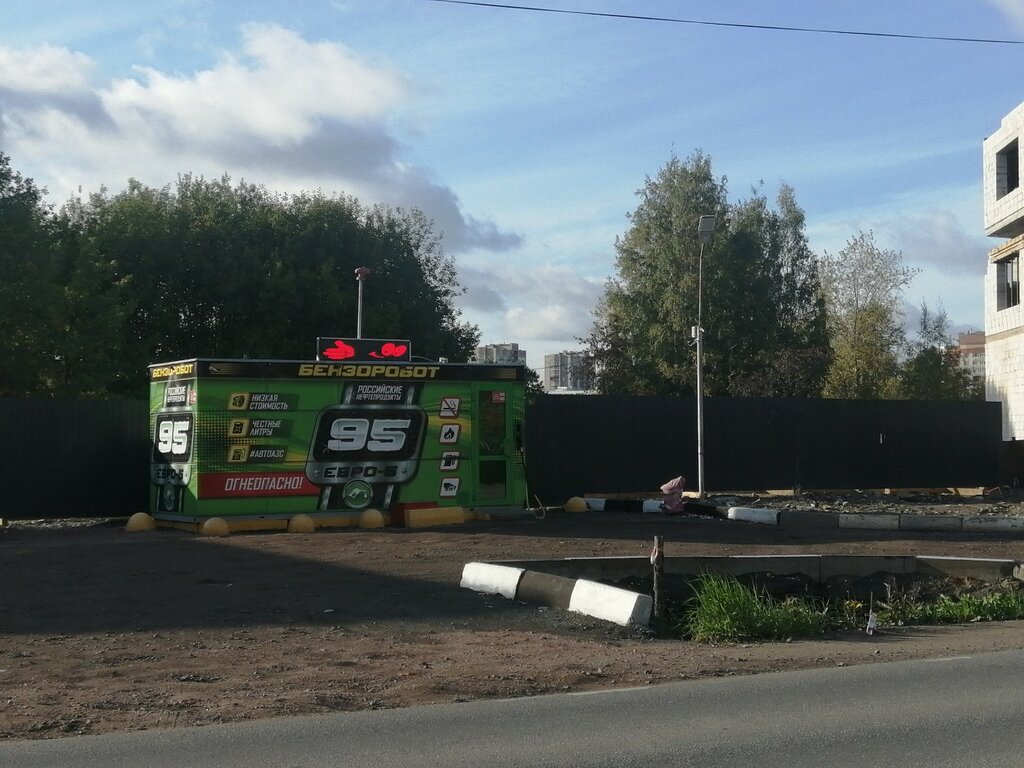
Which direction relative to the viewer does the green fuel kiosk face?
toward the camera

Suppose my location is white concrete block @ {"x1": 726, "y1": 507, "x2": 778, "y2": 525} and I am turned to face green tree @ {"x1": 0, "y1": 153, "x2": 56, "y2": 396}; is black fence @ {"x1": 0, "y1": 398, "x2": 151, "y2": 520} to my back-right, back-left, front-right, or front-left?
front-left

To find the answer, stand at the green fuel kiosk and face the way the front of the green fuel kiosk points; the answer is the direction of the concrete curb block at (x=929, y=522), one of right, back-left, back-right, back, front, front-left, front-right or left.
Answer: left

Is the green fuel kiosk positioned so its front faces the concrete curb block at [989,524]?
no

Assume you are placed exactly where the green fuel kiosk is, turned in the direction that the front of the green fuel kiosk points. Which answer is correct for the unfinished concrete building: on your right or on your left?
on your left

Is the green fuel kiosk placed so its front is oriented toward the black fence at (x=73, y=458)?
no

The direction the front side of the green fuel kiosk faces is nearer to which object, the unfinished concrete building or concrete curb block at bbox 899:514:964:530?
the concrete curb block

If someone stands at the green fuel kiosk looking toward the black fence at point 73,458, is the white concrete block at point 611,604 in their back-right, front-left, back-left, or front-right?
back-left

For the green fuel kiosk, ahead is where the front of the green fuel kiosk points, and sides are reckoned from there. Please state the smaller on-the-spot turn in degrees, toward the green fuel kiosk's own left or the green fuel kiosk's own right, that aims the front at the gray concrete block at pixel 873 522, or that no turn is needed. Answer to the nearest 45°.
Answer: approximately 90° to the green fuel kiosk's own left

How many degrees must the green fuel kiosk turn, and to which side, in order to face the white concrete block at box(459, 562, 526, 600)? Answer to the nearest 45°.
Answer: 0° — it already faces it

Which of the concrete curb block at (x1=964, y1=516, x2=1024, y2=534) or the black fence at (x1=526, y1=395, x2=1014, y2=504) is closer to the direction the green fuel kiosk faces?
the concrete curb block

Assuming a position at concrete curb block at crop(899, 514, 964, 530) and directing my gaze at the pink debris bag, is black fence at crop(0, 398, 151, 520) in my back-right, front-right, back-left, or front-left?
front-left

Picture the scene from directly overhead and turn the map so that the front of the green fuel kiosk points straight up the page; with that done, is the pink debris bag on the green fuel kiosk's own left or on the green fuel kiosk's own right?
on the green fuel kiosk's own left

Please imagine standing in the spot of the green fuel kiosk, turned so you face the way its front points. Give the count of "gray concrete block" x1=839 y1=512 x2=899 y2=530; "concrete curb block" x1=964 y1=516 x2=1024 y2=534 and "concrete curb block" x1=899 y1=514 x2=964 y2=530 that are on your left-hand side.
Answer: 3

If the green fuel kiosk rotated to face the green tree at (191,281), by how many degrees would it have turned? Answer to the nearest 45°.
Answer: approximately 180°

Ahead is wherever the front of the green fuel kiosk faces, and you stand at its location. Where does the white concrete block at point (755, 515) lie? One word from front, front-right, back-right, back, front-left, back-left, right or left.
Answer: left

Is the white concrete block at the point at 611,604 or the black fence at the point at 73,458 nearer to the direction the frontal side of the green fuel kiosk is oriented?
the white concrete block

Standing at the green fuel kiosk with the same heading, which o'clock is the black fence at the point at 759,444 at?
The black fence is roughly at 8 o'clock from the green fuel kiosk.

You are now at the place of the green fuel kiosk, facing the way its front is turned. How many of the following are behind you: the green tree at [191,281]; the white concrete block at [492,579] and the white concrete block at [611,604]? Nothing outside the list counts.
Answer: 1
